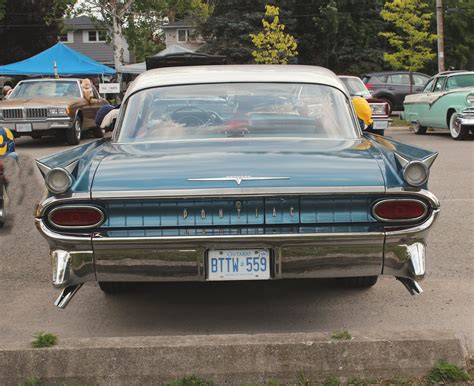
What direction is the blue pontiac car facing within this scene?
away from the camera

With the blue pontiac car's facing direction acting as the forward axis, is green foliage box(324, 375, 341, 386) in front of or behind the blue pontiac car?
behind

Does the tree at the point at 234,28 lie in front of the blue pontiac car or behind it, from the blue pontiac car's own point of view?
in front

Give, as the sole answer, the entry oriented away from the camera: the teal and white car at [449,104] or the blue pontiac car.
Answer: the blue pontiac car

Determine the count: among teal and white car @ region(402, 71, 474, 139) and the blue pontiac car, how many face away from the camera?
1

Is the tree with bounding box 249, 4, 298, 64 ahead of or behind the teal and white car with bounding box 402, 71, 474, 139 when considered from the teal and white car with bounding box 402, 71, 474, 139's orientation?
behind

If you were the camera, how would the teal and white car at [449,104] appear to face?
facing the viewer and to the right of the viewer

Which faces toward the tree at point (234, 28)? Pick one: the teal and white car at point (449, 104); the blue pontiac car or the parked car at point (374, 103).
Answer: the blue pontiac car

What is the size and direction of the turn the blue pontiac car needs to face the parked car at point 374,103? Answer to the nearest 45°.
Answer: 0° — it already faces it

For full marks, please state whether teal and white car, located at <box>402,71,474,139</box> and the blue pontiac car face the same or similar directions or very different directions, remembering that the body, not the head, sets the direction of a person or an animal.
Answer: very different directions

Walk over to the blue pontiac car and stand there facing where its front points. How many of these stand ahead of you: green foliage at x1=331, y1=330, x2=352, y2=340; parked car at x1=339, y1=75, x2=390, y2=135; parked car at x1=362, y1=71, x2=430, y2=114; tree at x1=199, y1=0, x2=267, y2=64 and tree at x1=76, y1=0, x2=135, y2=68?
4

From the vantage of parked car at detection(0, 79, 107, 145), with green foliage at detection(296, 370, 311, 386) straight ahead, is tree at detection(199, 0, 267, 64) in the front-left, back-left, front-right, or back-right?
back-left
